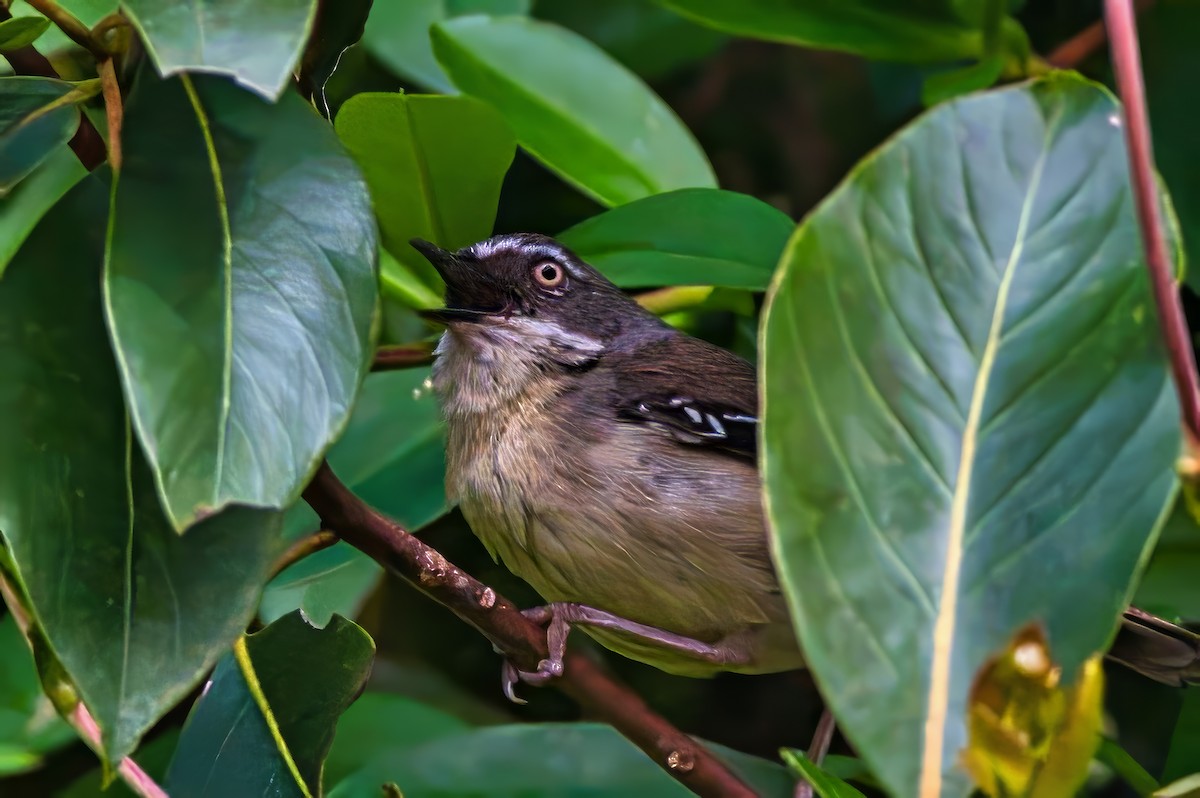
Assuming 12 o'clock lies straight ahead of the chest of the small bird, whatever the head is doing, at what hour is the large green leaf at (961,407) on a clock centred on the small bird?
The large green leaf is roughly at 8 o'clock from the small bird.

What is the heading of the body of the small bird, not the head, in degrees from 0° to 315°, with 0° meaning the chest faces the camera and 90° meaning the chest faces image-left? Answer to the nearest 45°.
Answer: approximately 90°
